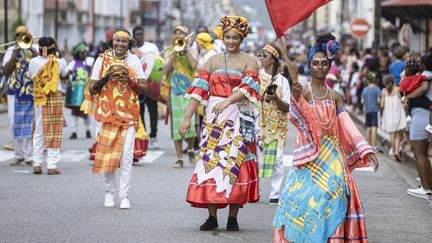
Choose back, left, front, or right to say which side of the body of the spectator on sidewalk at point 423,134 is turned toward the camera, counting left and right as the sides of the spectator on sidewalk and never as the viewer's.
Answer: left

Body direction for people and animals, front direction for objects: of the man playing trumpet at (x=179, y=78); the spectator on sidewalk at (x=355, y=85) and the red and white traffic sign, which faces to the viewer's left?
the spectator on sidewalk

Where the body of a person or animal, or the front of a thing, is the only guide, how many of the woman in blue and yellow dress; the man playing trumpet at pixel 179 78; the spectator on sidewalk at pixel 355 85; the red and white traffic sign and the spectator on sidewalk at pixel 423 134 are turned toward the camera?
3

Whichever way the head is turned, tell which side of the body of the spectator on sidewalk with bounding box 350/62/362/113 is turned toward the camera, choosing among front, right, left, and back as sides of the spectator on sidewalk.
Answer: left

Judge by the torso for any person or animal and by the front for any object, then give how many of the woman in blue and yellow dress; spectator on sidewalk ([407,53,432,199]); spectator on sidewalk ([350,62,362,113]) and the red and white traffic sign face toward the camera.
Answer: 2

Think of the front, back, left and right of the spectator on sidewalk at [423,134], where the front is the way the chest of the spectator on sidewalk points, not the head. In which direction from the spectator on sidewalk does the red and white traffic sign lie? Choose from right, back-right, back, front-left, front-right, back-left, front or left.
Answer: right

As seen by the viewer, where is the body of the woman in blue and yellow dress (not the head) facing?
toward the camera

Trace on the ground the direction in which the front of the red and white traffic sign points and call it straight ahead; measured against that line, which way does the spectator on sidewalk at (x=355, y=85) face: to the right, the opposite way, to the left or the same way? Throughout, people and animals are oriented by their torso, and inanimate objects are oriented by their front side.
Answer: to the right

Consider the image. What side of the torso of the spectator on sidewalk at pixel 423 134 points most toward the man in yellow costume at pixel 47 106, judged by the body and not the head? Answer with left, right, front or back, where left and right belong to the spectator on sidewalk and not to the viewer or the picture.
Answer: front

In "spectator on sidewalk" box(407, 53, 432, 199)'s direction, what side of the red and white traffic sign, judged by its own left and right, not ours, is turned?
front

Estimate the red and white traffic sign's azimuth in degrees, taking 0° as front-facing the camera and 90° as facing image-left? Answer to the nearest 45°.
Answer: approximately 0°

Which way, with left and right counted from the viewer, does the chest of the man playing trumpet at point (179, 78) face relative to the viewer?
facing the viewer

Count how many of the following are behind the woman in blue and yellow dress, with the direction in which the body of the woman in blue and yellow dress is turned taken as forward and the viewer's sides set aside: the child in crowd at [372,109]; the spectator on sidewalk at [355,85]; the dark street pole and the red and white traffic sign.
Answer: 4
